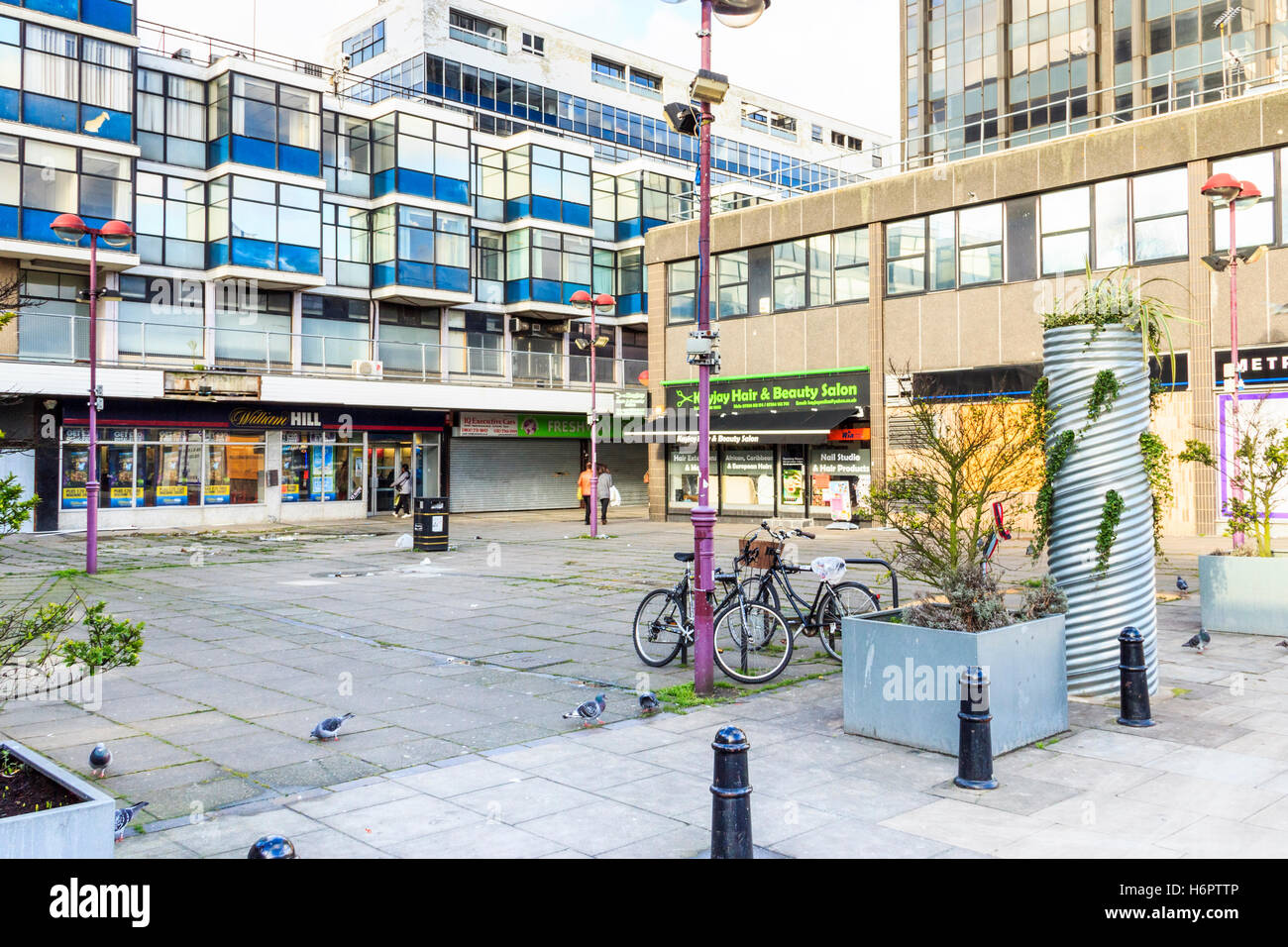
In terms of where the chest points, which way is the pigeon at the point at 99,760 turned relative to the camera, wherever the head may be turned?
toward the camera

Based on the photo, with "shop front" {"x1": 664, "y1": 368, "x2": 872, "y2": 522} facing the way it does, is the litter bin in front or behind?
in front

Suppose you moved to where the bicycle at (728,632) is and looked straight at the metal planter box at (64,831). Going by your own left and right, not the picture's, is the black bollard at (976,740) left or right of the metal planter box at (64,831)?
left

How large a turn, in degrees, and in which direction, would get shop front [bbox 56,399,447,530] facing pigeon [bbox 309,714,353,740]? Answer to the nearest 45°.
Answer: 0° — it already faces it

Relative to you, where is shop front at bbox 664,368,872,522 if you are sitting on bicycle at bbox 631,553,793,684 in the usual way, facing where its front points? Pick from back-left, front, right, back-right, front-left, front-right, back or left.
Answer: back-left

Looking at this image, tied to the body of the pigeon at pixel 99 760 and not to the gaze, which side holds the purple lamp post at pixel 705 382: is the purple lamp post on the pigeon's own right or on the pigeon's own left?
on the pigeon's own left

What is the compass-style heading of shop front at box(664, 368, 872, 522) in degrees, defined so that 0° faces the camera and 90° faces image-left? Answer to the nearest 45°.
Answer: approximately 45°

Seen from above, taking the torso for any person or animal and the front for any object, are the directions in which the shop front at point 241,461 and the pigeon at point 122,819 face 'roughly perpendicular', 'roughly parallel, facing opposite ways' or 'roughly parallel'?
roughly perpendicular

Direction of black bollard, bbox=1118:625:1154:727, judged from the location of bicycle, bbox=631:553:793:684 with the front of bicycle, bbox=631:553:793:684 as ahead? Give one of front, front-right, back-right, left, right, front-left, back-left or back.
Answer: front

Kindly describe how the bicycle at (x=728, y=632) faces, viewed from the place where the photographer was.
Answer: facing the viewer and to the right of the viewer

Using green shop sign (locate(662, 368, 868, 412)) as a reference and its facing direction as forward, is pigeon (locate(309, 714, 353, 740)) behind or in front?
in front

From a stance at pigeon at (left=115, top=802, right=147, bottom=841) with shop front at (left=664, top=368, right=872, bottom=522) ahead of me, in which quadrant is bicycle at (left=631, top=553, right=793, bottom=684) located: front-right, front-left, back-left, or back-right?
front-right

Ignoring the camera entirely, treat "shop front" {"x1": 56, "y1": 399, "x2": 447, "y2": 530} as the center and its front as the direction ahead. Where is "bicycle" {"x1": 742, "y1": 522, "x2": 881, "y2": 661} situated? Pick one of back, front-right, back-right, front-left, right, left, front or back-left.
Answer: front

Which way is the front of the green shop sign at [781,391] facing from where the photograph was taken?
facing the viewer and to the left of the viewer

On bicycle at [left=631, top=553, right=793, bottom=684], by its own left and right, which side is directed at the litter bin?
back

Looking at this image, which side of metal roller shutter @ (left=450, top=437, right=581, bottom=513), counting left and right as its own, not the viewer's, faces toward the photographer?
front
